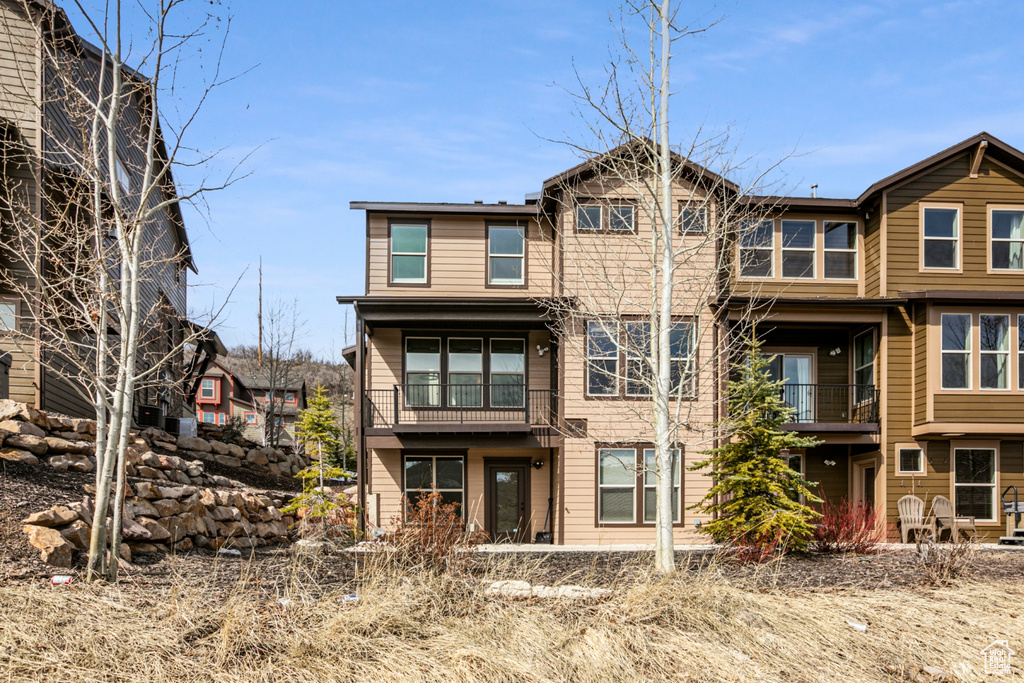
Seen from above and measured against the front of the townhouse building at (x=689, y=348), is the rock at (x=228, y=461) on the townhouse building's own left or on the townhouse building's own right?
on the townhouse building's own right

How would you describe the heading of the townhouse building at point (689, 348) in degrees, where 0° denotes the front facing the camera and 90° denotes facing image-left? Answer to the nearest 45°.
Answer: approximately 0°

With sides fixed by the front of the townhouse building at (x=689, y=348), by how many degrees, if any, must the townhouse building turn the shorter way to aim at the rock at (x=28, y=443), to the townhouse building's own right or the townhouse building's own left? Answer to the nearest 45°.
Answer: approximately 45° to the townhouse building's own right

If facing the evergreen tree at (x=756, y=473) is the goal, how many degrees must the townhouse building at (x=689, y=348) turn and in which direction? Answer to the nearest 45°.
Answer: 0° — it already faces it

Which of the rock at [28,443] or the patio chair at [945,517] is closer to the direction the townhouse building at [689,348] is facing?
the rock

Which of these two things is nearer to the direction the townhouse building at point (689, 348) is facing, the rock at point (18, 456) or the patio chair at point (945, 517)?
the rock
